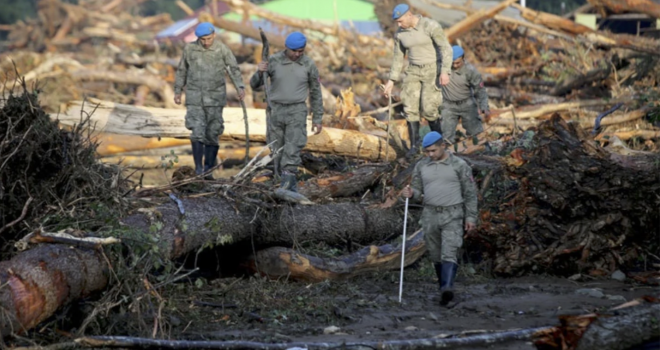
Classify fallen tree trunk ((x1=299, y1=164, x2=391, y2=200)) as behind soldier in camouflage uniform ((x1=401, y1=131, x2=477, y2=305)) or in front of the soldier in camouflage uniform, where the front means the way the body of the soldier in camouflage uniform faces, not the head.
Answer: behind

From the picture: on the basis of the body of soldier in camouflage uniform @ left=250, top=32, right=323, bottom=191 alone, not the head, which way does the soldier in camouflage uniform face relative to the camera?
toward the camera

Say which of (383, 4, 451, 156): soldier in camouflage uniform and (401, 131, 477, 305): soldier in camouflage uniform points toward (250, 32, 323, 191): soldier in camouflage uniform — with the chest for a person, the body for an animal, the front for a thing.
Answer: (383, 4, 451, 156): soldier in camouflage uniform

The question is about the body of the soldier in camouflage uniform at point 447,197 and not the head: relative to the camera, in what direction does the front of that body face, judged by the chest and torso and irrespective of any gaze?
toward the camera

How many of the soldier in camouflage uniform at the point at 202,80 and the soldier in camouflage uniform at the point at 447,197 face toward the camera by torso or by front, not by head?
2

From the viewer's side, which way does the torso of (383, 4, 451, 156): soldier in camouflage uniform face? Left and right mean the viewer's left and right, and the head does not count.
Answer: facing the viewer and to the left of the viewer

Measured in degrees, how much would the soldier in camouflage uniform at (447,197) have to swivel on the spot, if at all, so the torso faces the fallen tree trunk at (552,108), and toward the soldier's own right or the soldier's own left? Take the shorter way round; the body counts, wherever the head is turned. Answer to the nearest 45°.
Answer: approximately 180°

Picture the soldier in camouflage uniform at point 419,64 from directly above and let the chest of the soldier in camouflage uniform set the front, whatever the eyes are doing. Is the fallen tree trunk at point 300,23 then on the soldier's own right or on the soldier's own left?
on the soldier's own right

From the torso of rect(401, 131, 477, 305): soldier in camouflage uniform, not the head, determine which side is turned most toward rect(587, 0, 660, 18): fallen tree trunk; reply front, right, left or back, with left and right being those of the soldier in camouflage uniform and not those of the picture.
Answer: back

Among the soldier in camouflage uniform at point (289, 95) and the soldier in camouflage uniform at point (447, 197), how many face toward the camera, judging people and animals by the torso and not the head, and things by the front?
2
